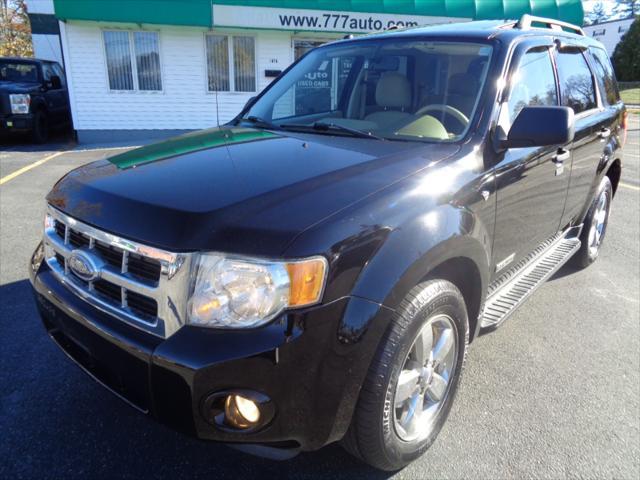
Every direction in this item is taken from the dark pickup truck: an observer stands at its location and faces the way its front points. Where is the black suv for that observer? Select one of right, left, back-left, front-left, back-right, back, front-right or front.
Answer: front-left

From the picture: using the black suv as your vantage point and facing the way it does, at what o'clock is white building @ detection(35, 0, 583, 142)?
The white building is roughly at 4 o'clock from the black suv.

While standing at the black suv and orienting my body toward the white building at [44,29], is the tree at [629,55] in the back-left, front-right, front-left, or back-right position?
front-right

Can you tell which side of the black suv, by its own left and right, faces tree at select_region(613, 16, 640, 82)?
back

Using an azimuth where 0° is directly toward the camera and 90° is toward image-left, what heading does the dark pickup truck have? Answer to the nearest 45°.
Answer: approximately 45°

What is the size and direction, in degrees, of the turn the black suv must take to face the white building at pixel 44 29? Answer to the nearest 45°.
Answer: approximately 90° to its right

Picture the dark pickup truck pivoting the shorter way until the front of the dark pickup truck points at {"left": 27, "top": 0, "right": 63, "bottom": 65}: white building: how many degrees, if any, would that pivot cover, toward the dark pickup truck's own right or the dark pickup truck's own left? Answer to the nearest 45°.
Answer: approximately 135° to the dark pickup truck's own right

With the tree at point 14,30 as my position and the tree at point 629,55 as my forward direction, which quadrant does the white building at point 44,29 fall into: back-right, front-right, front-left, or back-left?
front-right

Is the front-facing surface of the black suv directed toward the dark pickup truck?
no

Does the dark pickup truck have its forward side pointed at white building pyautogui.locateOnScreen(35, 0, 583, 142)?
no

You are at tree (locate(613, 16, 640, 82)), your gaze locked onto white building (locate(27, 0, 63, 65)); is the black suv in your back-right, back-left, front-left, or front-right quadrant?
front-left

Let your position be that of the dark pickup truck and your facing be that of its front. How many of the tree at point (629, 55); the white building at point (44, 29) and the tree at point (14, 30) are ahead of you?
0

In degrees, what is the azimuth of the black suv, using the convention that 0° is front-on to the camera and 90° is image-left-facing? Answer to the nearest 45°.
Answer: approximately 45°

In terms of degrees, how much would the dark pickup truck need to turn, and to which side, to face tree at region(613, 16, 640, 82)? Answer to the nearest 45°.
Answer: approximately 135° to its left

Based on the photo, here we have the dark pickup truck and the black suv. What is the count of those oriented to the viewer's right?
0

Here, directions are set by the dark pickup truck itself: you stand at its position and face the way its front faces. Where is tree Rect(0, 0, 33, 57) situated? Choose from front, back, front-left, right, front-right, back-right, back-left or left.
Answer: back-right
